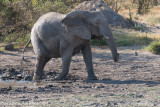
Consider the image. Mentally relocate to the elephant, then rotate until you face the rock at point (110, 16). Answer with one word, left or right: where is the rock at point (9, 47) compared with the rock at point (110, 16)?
left

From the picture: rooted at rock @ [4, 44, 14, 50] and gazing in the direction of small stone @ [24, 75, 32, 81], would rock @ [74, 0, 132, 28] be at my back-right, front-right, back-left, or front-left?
back-left

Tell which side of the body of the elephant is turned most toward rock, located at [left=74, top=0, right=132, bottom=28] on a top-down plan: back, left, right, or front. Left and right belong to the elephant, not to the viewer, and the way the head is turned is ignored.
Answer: left

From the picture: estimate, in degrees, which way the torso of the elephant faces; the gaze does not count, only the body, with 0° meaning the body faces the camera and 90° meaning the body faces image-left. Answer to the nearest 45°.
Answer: approximately 270°

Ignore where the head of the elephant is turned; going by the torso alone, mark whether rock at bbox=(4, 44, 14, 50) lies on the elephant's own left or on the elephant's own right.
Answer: on the elephant's own left

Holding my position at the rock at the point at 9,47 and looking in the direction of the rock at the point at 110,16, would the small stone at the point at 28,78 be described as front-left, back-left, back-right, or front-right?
back-right
